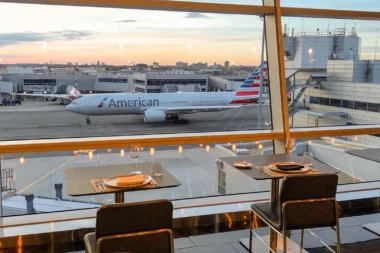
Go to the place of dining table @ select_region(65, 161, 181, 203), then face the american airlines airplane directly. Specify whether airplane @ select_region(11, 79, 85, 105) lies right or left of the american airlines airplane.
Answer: left

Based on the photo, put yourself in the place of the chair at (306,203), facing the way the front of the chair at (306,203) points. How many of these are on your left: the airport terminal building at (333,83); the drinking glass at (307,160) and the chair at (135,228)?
1

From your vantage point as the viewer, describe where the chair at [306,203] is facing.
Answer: facing away from the viewer and to the left of the viewer

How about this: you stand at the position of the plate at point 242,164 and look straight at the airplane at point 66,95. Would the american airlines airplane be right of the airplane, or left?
right

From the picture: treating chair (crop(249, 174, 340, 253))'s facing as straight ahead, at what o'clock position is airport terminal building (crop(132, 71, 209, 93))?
The airport terminal building is roughly at 12 o'clock from the chair.

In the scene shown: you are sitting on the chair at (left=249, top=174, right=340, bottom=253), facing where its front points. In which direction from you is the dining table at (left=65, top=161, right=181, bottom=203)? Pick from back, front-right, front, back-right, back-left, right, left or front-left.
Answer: front-left

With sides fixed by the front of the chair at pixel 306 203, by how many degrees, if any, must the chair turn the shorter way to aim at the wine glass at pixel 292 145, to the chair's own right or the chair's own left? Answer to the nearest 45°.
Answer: approximately 45° to the chair's own right

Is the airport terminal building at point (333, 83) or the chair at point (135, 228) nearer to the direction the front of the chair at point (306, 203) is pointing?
the airport terminal building

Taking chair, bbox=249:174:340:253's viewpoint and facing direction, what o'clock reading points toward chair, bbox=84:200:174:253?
chair, bbox=84:200:174:253 is roughly at 9 o'clock from chair, bbox=249:174:340:253.

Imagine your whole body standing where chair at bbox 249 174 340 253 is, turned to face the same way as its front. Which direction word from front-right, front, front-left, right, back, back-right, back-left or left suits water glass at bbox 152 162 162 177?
front-left

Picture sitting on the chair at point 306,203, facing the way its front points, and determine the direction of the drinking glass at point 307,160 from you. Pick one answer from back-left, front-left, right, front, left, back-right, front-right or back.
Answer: front-right
